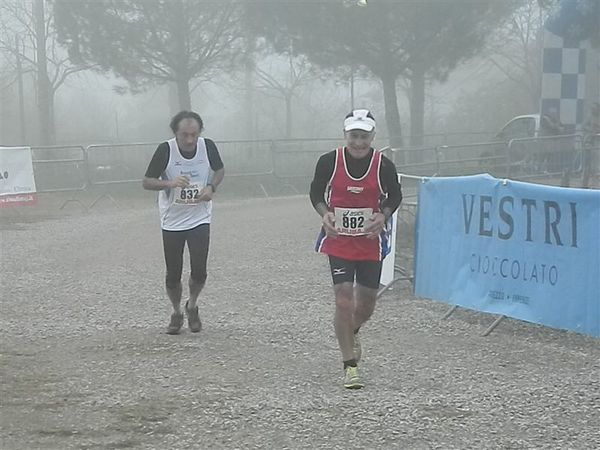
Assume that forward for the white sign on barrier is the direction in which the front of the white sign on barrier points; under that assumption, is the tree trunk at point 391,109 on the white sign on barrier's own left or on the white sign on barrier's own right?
on the white sign on barrier's own left

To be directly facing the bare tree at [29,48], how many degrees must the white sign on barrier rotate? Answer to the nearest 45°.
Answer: approximately 180°

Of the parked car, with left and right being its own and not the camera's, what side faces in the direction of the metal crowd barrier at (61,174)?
front

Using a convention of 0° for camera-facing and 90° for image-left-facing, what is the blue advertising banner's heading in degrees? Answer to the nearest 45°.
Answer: approximately 45°

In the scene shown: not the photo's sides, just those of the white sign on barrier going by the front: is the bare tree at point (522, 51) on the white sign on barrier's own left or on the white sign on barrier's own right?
on the white sign on barrier's own left

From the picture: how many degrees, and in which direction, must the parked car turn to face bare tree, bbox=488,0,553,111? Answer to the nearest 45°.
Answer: approximately 90° to its right

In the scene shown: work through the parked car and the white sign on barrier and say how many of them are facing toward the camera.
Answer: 1

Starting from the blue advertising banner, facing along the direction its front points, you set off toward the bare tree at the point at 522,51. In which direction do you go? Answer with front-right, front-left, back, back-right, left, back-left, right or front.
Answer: back-right

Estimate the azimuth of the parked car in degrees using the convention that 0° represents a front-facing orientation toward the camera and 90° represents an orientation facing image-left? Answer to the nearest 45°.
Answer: approximately 90°
